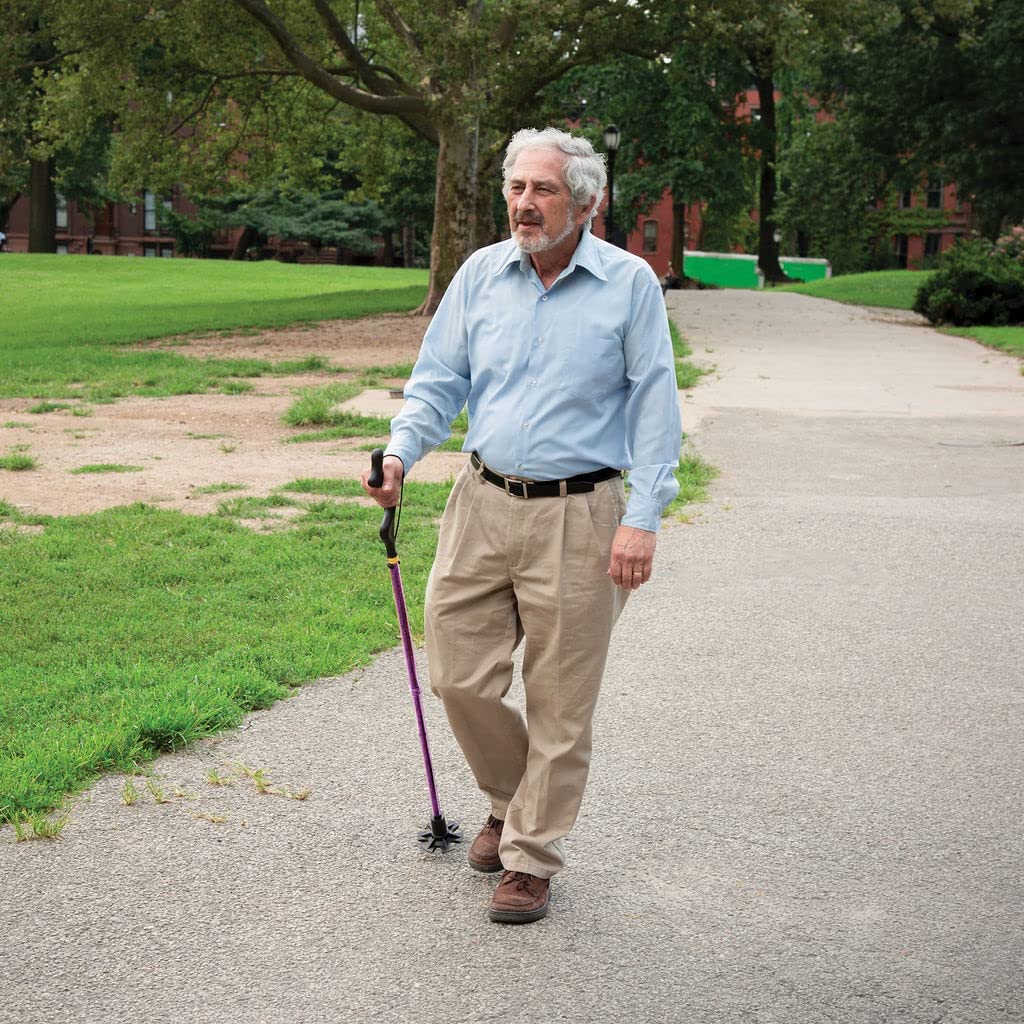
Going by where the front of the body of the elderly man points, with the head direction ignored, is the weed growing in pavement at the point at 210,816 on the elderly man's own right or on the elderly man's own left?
on the elderly man's own right

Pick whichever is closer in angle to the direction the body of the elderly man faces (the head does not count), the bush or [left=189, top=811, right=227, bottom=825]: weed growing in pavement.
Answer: the weed growing in pavement

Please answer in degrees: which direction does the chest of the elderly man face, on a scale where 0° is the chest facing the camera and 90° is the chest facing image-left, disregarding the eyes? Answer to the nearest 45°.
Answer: approximately 45°
